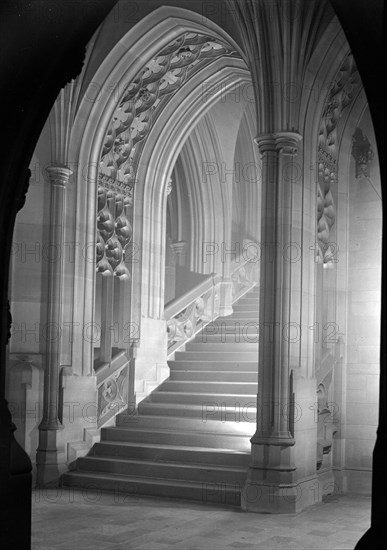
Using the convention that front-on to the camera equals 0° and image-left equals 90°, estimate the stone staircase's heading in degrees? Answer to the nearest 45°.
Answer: approximately 45°

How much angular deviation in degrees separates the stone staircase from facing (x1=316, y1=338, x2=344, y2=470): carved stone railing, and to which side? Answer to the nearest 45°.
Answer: approximately 135° to its left

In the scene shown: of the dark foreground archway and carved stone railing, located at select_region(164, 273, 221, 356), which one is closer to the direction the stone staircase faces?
the dark foreground archway

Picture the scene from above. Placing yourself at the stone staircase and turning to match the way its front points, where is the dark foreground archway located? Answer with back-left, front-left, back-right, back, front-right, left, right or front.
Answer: front-left
